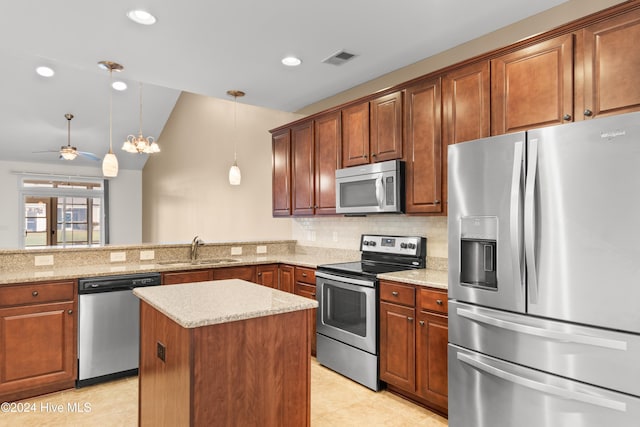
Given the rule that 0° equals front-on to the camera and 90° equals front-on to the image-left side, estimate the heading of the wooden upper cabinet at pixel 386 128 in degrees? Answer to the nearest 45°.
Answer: approximately 45°

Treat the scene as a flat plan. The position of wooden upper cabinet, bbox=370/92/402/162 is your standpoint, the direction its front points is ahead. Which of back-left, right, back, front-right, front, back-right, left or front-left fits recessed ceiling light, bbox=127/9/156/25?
front

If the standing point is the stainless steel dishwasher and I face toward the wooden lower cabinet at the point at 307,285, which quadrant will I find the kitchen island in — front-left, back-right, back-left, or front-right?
front-right

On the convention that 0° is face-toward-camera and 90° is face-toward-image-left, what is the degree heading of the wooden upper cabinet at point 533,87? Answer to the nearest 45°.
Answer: approximately 45°

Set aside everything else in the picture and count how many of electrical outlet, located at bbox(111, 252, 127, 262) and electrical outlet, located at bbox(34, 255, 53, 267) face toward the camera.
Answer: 2

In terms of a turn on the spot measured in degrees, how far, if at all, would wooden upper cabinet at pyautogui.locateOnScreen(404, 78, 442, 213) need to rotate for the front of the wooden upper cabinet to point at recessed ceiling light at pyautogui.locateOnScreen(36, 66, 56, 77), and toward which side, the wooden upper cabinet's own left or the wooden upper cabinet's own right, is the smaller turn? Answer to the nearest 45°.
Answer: approximately 45° to the wooden upper cabinet's own right

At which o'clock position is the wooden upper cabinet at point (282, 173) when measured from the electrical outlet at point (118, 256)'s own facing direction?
The wooden upper cabinet is roughly at 9 o'clock from the electrical outlet.

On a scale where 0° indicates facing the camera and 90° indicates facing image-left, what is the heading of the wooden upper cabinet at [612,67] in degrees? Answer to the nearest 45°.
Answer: approximately 45°

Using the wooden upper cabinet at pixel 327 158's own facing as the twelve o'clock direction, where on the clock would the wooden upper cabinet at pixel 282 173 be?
the wooden upper cabinet at pixel 282 173 is roughly at 3 o'clock from the wooden upper cabinet at pixel 327 158.

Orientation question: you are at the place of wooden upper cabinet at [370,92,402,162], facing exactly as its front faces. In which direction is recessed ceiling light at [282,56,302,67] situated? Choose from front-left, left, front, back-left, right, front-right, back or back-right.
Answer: front-right

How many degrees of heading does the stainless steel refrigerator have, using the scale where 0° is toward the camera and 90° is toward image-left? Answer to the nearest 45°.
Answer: approximately 45°

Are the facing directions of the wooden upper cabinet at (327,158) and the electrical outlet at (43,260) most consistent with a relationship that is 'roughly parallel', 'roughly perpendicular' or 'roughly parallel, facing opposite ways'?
roughly perpendicular

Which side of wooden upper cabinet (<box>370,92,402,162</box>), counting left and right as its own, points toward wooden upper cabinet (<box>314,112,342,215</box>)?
right

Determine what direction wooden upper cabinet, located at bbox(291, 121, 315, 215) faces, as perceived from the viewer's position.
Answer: facing the viewer and to the left of the viewer

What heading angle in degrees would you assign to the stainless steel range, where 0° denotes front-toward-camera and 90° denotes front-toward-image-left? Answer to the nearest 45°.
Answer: approximately 45°

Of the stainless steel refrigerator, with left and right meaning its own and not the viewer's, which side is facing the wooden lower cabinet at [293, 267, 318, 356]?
right

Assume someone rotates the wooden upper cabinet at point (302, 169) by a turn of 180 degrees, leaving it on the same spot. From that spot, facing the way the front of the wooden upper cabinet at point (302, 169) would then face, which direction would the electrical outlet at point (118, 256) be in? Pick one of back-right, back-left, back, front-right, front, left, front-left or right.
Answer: back-left

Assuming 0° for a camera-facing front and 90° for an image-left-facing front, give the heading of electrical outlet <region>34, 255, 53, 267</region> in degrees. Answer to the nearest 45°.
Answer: approximately 0°
